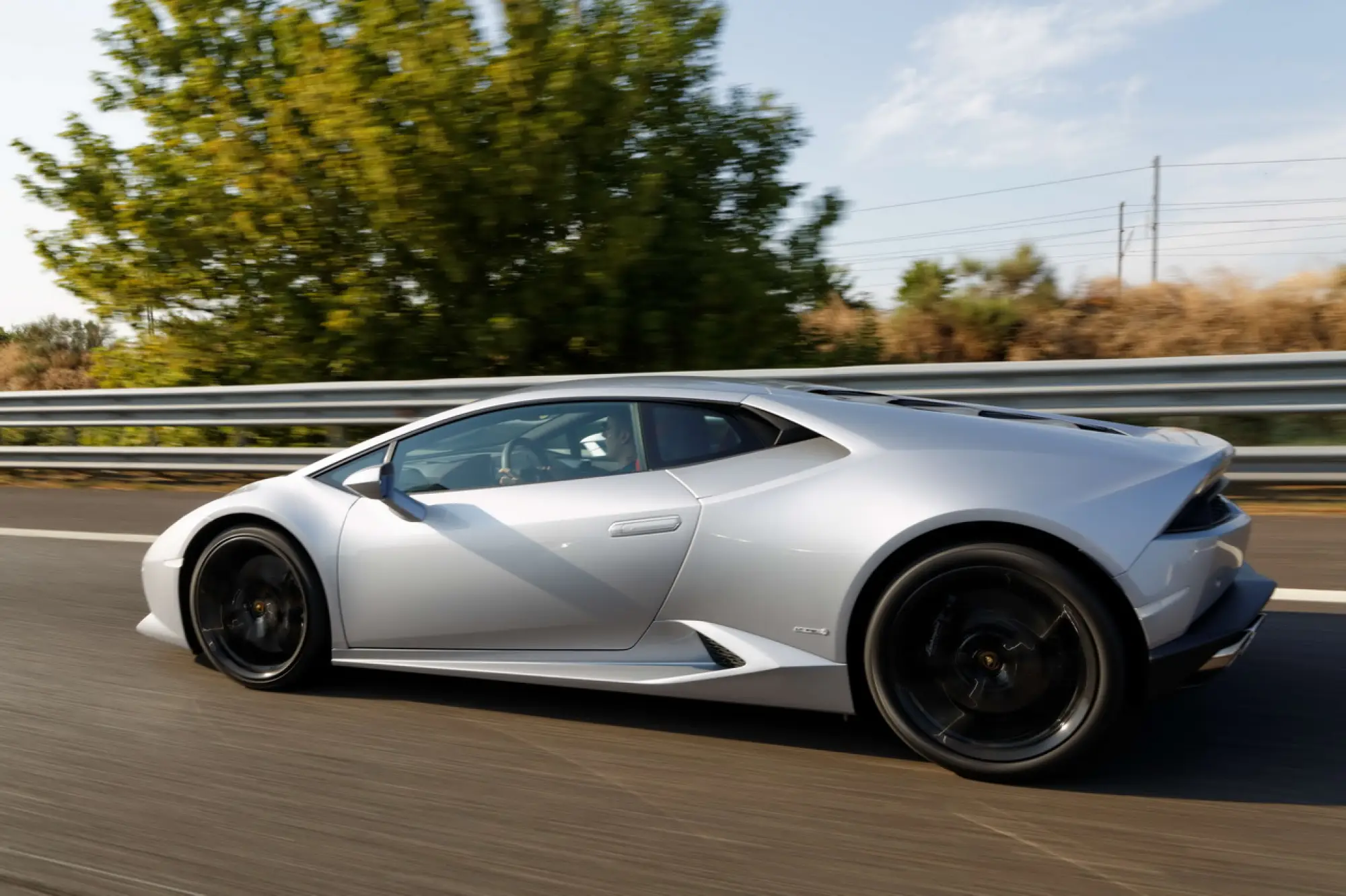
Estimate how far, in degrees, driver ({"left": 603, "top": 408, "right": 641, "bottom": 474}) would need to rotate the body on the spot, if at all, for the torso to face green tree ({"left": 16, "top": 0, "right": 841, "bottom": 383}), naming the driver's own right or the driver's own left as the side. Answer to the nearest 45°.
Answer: approximately 90° to the driver's own right

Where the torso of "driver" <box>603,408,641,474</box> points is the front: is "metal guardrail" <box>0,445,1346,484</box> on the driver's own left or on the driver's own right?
on the driver's own right

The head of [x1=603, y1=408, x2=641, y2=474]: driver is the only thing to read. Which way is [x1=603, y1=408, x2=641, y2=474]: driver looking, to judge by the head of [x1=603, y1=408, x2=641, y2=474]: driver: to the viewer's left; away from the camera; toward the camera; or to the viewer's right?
to the viewer's left

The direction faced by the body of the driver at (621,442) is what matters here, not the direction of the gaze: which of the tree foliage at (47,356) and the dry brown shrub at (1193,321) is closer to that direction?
the tree foliage

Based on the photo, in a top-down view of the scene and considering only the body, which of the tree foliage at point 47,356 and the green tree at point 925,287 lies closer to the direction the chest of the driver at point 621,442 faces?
the tree foliage

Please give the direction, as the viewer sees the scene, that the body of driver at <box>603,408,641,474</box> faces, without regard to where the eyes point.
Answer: to the viewer's left

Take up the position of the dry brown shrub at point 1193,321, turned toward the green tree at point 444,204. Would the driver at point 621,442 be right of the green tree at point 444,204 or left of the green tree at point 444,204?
left

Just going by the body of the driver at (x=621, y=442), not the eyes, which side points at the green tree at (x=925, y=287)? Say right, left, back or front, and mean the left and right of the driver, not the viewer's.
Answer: right

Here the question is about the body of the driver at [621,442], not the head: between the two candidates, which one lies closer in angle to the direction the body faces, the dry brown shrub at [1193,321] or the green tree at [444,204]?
the green tree

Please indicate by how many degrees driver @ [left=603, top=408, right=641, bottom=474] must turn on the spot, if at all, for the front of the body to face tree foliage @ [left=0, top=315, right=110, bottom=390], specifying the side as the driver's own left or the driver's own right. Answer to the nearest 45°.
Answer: approximately 45° to the driver's own right
